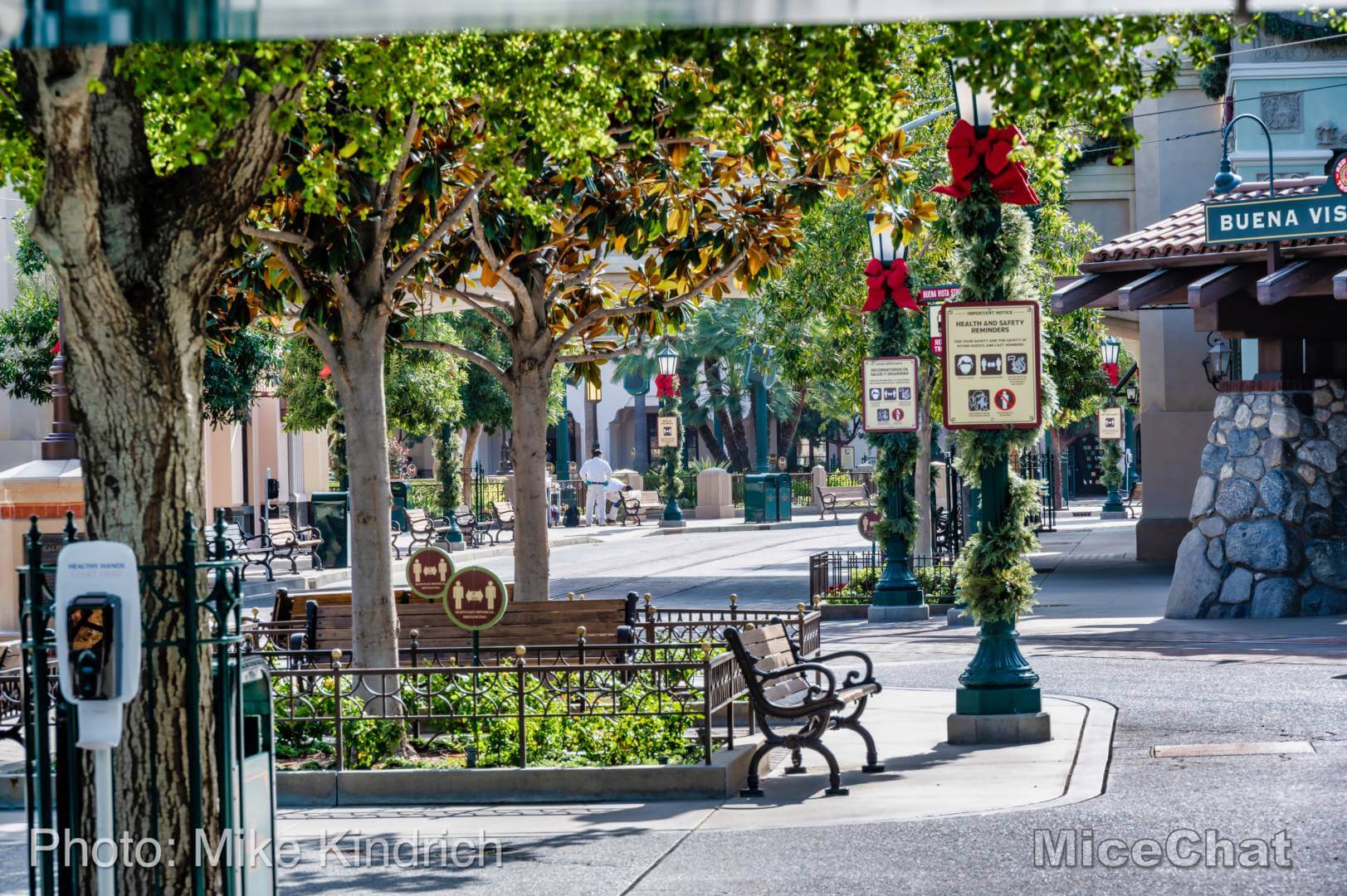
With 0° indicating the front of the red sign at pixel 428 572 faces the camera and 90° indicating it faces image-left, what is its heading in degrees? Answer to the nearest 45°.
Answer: approximately 0°

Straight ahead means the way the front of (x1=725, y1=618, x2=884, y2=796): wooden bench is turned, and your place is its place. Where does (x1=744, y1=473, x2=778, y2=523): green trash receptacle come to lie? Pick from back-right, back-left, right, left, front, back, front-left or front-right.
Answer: left

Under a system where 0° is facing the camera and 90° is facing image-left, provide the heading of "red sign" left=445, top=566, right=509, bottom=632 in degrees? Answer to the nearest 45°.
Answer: approximately 0°

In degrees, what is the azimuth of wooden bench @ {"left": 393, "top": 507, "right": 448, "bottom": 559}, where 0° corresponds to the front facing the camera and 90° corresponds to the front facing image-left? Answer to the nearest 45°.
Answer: approximately 315°

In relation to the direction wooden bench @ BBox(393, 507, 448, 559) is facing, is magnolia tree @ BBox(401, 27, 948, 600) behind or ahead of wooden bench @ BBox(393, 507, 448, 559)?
ahead

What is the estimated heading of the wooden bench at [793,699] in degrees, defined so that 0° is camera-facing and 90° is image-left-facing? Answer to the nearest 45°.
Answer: approximately 270°

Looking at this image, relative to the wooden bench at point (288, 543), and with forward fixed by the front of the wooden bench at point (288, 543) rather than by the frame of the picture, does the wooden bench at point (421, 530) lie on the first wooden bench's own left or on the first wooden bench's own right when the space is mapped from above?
on the first wooden bench's own left

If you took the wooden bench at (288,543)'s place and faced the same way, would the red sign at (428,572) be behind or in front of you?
in front

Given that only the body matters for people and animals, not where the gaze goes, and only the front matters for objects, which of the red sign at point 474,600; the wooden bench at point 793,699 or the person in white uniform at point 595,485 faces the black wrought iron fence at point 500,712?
the red sign

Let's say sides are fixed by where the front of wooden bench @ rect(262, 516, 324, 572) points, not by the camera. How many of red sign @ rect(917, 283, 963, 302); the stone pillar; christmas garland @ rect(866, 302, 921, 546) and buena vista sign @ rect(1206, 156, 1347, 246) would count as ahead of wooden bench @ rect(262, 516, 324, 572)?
4

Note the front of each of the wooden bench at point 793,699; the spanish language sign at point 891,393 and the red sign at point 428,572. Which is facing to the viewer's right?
the wooden bench

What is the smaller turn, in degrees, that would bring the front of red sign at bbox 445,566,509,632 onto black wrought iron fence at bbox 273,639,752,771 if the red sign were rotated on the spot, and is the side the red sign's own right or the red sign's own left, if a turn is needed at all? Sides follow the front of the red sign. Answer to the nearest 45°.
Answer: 0° — it already faces it
